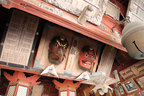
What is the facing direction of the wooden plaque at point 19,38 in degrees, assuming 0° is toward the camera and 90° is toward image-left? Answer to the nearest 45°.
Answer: approximately 0°

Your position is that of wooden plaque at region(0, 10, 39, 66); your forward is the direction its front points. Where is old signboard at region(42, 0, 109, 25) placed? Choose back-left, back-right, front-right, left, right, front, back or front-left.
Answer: left

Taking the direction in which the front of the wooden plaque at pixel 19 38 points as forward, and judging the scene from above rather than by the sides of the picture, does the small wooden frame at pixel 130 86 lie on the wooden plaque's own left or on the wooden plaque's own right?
on the wooden plaque's own left

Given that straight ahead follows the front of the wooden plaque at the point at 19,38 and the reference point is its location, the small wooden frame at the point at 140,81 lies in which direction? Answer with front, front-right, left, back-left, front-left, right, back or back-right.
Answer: left

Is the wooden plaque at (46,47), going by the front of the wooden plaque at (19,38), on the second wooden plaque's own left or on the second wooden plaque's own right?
on the second wooden plaque's own left

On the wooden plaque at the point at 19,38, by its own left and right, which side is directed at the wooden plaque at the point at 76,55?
left
